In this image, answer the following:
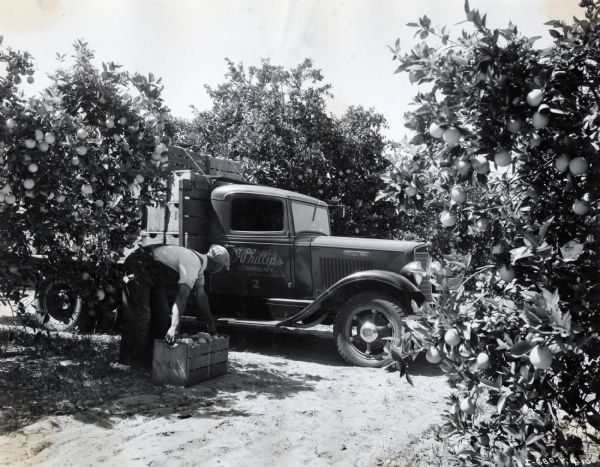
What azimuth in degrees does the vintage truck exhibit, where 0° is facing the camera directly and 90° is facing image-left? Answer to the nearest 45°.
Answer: approximately 315°
